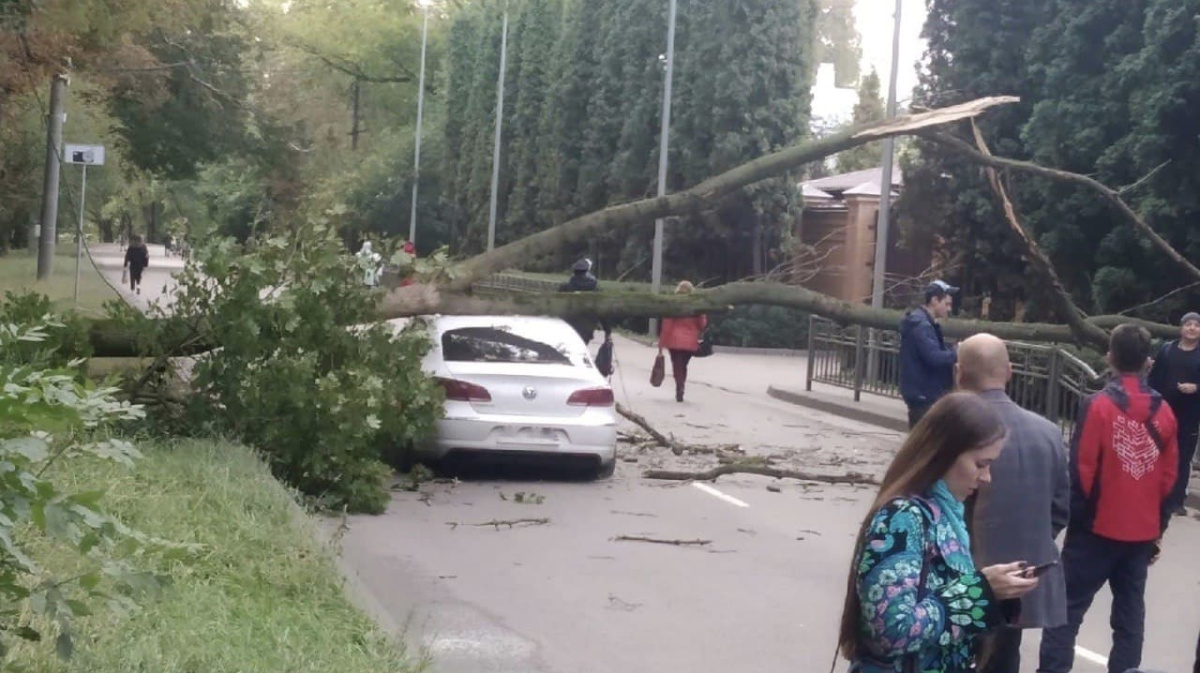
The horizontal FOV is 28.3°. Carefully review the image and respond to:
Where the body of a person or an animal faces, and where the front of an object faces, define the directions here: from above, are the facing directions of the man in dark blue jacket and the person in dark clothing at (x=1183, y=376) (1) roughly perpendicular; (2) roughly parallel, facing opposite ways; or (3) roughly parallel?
roughly perpendicular

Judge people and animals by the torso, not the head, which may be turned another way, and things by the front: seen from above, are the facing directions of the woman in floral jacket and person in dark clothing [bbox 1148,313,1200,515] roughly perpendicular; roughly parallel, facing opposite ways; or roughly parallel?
roughly perpendicular

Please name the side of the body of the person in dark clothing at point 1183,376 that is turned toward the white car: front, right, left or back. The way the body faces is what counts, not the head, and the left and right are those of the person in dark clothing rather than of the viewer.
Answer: right

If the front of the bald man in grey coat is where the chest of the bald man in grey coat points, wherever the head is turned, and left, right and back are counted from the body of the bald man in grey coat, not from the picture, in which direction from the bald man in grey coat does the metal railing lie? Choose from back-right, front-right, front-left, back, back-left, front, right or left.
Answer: front

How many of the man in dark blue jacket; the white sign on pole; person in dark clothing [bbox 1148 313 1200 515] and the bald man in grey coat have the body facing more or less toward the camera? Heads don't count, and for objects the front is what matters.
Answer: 2

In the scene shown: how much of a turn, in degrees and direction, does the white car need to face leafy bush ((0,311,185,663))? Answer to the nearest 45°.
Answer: approximately 180°

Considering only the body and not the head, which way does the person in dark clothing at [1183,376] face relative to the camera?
toward the camera

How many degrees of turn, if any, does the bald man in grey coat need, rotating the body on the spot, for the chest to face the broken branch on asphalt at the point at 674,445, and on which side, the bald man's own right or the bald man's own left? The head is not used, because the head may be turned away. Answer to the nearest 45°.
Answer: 0° — they already face it

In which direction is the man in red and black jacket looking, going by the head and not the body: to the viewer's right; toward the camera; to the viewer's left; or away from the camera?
away from the camera

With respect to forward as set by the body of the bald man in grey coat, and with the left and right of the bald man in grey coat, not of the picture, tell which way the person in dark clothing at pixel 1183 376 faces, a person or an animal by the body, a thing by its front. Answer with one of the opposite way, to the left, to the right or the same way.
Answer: the opposite way

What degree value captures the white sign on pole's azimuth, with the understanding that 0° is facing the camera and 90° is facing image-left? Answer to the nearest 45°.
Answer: approximately 0°

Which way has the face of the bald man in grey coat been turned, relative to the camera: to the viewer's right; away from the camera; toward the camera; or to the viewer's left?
away from the camera
